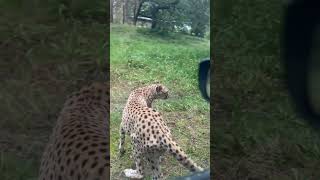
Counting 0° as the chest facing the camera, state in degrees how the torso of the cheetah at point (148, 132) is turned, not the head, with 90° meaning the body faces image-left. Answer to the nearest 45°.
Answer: approximately 135°
